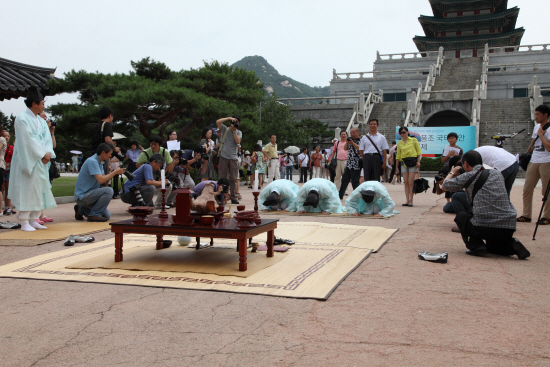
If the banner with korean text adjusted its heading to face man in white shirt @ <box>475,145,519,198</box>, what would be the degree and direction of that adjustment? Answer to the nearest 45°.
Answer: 0° — it already faces them

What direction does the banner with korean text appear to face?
toward the camera

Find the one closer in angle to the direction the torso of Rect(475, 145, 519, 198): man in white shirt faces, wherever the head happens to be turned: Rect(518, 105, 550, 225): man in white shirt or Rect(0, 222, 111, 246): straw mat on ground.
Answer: the straw mat on ground

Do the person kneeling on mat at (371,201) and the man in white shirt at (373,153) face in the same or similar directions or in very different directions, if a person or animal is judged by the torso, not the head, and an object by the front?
same or similar directions

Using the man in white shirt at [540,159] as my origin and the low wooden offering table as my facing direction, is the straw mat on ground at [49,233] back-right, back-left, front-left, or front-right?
front-right

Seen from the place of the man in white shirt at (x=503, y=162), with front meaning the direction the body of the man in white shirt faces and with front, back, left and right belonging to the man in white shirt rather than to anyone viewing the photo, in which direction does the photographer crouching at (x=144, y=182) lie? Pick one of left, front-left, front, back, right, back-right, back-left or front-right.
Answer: front

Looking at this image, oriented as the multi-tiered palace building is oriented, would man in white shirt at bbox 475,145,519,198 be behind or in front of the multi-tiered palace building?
in front

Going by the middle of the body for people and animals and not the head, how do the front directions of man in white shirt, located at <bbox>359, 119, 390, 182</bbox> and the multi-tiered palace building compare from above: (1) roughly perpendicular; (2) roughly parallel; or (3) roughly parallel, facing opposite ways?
roughly parallel

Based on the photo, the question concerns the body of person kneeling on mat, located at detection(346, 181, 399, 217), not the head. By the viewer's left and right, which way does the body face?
facing the viewer

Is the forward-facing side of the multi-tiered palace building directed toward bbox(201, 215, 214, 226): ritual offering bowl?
yes

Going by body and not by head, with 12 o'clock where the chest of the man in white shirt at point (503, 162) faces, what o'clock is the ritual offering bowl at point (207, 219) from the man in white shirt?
The ritual offering bowl is roughly at 10 o'clock from the man in white shirt.

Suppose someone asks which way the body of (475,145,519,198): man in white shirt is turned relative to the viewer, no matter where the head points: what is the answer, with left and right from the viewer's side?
facing to the left of the viewer

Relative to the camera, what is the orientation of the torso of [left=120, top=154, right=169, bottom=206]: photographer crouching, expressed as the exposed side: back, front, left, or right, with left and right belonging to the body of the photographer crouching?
right

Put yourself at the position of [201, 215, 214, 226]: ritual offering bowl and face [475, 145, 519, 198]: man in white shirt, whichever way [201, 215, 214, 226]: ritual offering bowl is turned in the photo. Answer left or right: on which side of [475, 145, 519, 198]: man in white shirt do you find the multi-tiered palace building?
left

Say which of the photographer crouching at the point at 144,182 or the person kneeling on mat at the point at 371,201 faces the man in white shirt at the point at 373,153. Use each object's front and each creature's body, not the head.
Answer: the photographer crouching

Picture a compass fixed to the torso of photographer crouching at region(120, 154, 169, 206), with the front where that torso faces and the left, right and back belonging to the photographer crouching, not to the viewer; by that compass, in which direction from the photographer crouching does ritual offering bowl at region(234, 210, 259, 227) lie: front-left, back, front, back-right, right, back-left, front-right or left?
right

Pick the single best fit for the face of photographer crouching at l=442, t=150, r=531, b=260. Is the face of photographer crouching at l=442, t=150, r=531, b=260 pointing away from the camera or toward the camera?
away from the camera
